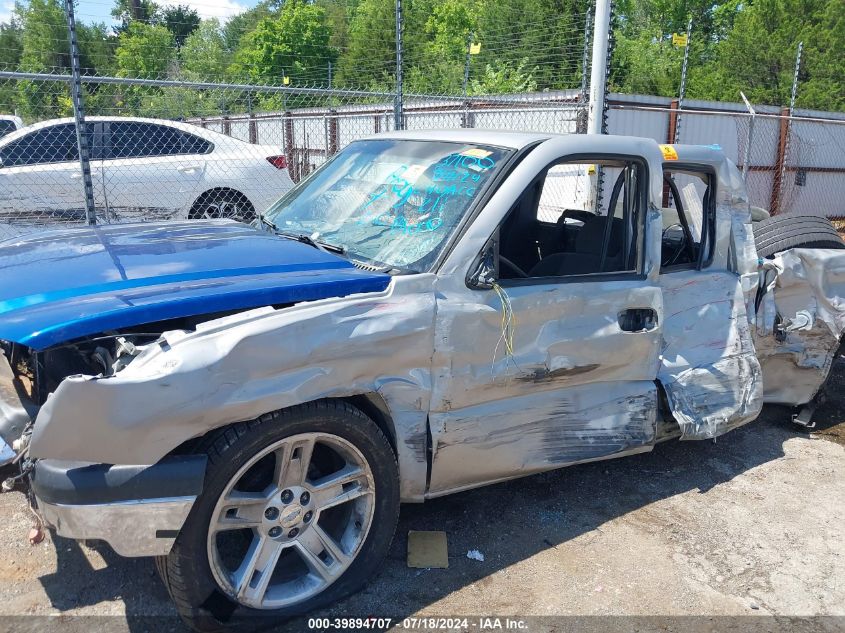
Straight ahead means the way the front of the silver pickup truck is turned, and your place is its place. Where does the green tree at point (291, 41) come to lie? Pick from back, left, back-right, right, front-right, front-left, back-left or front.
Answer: back-right

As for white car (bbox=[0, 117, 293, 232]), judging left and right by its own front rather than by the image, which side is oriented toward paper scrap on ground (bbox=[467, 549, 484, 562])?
left

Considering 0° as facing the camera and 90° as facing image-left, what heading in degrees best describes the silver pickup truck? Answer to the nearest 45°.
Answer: approximately 45°

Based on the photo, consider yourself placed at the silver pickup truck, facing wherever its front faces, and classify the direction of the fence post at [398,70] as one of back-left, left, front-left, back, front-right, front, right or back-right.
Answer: back-right

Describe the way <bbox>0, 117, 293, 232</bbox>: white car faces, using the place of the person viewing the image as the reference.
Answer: facing to the left of the viewer

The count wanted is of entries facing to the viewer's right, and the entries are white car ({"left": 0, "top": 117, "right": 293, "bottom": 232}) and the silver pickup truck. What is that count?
0

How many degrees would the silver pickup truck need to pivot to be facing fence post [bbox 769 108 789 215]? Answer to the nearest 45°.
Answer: approximately 180°

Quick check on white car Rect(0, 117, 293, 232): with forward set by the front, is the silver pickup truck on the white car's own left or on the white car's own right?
on the white car's own left

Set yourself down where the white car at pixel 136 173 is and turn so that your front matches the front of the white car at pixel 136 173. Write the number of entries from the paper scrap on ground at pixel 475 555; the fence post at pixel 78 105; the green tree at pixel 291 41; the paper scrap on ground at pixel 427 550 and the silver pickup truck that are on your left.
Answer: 4

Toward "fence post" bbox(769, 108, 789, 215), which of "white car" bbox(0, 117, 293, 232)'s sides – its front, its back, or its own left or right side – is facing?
back

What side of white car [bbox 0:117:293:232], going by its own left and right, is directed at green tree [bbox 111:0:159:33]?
right
